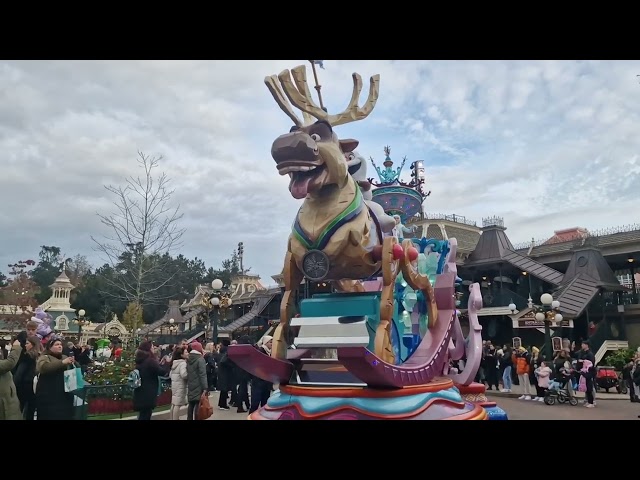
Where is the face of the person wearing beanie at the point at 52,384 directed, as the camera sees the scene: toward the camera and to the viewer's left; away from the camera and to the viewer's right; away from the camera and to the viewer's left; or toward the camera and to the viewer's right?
toward the camera and to the viewer's right

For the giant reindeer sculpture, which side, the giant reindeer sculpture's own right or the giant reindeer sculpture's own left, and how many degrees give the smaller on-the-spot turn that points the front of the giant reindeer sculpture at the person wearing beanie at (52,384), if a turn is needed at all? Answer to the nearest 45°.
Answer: approximately 45° to the giant reindeer sculpture's own right

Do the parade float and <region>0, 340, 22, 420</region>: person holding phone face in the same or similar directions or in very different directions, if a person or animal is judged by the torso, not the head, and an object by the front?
very different directions

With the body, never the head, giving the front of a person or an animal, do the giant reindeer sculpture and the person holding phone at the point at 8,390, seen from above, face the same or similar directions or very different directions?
very different directions

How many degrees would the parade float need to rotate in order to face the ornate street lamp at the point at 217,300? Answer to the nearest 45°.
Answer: approximately 90° to its right

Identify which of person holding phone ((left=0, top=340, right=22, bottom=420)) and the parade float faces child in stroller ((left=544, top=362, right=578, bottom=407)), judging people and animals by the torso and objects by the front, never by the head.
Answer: the person holding phone

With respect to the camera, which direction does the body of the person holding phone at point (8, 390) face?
to the viewer's right

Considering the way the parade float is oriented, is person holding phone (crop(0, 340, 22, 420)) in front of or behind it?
in front

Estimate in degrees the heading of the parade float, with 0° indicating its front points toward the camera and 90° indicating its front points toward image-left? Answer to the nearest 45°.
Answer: approximately 45°

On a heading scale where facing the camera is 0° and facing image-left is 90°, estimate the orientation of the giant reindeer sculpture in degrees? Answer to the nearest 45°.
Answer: approximately 45°

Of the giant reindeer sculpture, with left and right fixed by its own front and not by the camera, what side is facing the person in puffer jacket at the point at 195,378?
right

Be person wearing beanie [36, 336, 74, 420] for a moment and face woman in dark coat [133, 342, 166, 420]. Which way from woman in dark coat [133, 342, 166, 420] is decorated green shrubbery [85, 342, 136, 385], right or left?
left

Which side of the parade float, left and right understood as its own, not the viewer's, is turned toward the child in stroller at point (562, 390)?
back

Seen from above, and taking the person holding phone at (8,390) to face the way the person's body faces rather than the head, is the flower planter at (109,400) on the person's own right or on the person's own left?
on the person's own left
